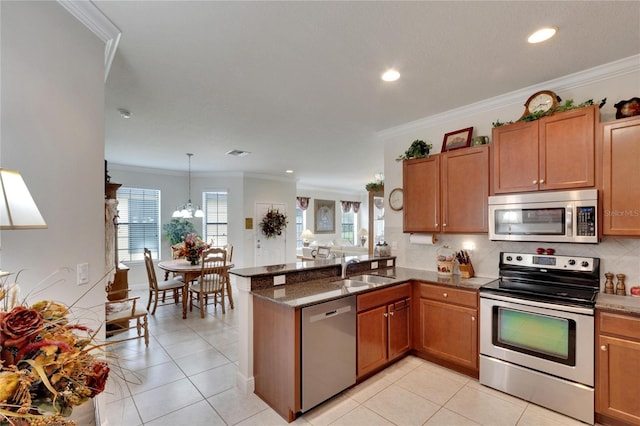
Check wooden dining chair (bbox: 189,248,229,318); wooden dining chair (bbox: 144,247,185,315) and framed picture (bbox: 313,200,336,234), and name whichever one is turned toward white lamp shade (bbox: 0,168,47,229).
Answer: the framed picture

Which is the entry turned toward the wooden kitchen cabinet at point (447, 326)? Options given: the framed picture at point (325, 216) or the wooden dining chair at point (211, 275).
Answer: the framed picture

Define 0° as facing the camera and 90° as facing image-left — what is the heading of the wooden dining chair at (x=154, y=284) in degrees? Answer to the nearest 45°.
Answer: approximately 225°

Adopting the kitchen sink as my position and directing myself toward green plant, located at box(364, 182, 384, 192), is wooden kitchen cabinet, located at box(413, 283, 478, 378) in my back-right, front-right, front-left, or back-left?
back-right

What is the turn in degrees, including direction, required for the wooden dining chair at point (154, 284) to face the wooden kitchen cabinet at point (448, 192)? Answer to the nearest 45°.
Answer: approximately 90° to its right

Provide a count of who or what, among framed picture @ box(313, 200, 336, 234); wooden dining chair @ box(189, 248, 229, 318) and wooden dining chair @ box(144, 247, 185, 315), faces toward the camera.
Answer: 1

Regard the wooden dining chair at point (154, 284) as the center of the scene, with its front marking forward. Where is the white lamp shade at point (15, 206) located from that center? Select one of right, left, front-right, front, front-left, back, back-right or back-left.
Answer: back-right

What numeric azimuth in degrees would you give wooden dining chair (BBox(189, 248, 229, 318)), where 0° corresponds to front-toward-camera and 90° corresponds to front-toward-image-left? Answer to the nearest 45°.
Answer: approximately 135°

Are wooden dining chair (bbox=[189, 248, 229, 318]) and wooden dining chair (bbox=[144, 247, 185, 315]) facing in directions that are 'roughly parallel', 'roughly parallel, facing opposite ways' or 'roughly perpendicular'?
roughly perpendicular

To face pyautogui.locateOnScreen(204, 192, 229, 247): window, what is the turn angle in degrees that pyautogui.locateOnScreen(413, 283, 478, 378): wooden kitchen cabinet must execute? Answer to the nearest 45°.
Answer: approximately 90° to its right

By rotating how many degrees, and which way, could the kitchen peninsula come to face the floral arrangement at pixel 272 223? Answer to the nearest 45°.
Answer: approximately 180°

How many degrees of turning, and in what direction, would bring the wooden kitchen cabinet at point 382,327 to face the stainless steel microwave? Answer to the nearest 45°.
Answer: approximately 45° to its left

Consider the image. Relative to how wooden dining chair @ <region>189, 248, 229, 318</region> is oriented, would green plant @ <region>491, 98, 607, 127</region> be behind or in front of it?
behind
